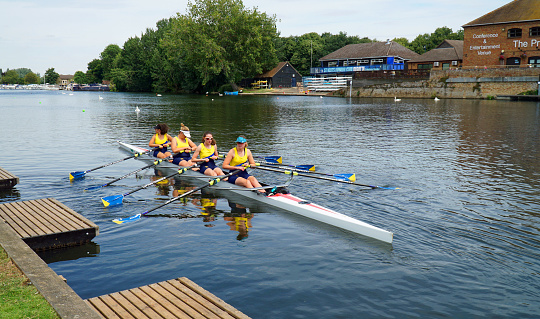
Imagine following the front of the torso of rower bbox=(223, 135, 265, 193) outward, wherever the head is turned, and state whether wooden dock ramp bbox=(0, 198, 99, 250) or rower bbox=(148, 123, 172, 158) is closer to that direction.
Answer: the wooden dock ramp
